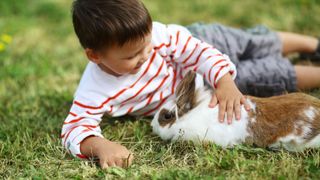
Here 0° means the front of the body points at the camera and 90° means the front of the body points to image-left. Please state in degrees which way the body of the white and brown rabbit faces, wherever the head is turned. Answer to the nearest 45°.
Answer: approximately 90°
